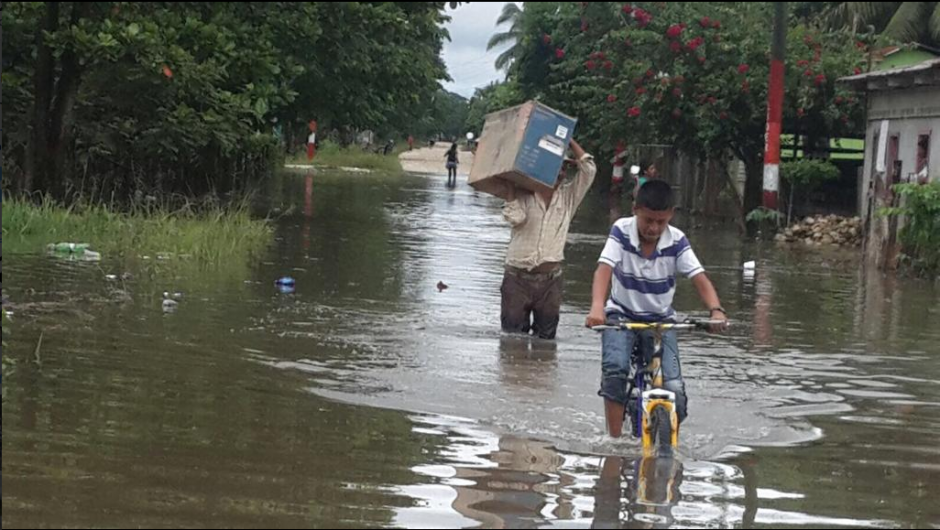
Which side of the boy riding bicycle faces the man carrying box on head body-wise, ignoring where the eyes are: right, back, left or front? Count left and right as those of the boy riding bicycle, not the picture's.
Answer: back

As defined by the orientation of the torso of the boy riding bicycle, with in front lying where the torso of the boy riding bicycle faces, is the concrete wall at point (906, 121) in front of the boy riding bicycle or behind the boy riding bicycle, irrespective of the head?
behind

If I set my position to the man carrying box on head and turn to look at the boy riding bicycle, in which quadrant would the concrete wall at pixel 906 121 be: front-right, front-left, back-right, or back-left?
back-left

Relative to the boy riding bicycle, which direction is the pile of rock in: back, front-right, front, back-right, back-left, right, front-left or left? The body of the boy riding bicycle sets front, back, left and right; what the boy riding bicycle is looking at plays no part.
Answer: back

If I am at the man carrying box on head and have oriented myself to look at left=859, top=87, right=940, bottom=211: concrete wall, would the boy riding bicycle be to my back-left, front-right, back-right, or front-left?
back-right

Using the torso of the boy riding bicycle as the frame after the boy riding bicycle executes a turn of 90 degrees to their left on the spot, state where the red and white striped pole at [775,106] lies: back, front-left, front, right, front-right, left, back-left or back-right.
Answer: left

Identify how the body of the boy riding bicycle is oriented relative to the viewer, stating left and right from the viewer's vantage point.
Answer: facing the viewer
